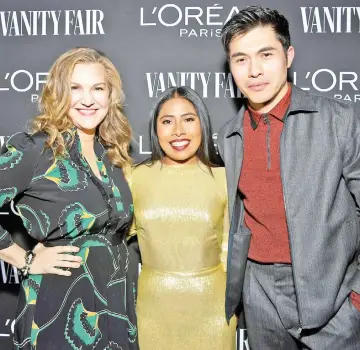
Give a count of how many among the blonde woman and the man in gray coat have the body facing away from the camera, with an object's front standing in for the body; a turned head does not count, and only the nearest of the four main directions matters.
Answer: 0

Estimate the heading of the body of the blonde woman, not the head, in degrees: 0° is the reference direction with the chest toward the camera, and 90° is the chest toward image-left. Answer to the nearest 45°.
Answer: approximately 315°

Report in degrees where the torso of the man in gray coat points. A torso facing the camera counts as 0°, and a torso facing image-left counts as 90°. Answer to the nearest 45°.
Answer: approximately 45°

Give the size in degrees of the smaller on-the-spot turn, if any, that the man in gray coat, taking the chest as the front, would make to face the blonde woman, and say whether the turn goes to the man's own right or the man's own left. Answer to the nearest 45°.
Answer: approximately 45° to the man's own right

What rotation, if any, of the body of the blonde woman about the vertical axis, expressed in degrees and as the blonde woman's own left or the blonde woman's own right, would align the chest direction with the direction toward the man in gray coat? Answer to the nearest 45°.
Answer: approximately 45° to the blonde woman's own left
